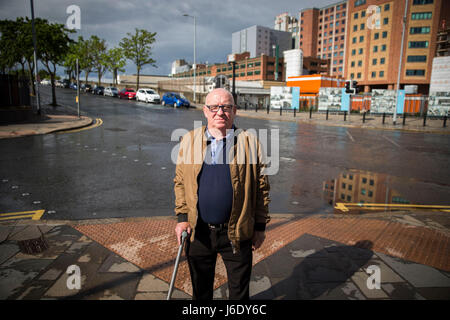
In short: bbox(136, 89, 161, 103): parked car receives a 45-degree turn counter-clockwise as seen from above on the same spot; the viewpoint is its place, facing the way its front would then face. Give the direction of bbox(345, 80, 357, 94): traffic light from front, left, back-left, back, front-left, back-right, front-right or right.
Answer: front-right

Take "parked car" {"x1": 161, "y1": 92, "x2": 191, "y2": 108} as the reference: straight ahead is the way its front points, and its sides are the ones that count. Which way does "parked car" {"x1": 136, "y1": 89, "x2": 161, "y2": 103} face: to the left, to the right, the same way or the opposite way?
the same way

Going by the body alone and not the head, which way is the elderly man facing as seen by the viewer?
toward the camera

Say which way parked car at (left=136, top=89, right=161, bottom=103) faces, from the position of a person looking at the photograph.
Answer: facing the viewer and to the right of the viewer

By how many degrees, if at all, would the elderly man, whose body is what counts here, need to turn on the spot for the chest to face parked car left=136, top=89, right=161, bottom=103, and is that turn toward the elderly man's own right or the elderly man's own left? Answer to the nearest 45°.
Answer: approximately 180°

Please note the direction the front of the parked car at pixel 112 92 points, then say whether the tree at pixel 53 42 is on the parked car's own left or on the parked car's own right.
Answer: on the parked car's own right

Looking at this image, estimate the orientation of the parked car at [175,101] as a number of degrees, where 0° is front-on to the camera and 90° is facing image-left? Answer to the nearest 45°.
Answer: approximately 315°

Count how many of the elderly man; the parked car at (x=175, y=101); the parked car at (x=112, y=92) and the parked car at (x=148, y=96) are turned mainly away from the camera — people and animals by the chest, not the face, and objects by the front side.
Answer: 0

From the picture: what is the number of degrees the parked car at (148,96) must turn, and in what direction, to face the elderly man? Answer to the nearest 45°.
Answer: approximately 45° to its right

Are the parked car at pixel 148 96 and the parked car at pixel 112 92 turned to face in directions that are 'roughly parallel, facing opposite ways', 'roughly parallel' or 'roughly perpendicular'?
roughly parallel

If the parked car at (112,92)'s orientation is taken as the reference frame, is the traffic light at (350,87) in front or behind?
in front

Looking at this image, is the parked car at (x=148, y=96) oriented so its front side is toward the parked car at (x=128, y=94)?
no

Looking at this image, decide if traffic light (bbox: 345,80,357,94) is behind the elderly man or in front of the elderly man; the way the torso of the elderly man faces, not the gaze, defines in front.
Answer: behind

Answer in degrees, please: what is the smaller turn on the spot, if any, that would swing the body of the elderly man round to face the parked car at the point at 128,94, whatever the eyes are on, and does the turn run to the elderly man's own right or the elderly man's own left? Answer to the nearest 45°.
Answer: approximately 180°

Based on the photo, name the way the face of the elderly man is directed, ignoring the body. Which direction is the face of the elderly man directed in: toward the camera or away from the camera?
toward the camera

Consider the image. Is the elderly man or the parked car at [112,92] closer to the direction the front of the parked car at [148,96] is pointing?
the elderly man

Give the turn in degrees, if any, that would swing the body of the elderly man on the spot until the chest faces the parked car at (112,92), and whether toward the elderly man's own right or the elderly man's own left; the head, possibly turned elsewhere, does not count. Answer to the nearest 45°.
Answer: approximately 180°

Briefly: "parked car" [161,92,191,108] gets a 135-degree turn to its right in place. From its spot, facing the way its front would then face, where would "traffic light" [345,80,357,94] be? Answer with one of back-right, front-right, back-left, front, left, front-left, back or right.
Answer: back-left

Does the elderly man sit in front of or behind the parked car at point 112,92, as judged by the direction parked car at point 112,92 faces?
in front

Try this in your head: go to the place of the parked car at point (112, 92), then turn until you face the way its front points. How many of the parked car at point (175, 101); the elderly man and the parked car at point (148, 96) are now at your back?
0
